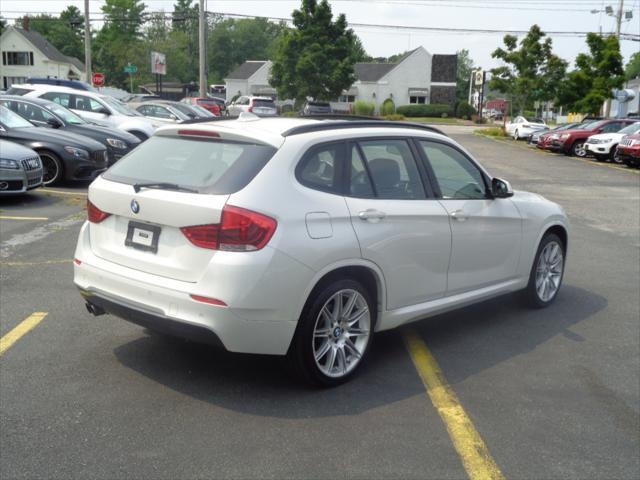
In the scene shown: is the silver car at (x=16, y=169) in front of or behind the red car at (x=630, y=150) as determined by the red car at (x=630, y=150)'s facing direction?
in front

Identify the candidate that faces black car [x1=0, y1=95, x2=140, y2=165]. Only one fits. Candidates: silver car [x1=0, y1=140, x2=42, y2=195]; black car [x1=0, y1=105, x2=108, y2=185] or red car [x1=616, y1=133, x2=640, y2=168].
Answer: the red car

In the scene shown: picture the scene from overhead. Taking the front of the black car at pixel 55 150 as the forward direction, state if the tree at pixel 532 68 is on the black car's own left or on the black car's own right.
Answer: on the black car's own left

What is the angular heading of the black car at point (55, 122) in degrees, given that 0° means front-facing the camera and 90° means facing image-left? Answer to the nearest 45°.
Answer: approximately 315°

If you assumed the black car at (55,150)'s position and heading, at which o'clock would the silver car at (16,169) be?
The silver car is roughly at 2 o'clock from the black car.

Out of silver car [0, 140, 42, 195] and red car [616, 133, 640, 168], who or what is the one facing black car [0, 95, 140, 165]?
the red car

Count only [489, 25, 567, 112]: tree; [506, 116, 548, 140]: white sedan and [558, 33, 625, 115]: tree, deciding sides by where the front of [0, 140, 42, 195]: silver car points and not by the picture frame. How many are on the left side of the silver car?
3

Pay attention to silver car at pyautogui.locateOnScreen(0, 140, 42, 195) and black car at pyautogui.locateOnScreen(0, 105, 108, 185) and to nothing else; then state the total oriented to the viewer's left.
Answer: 0

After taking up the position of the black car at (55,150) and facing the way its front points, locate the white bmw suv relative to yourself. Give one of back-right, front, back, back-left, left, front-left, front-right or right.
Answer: front-right

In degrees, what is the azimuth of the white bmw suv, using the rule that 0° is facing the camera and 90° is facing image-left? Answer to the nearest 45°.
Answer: approximately 225°

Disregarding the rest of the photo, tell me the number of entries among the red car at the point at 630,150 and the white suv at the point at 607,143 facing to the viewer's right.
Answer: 0

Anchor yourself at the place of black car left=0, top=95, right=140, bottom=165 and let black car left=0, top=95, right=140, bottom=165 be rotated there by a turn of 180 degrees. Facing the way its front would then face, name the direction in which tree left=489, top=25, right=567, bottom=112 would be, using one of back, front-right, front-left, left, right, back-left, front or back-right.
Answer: right

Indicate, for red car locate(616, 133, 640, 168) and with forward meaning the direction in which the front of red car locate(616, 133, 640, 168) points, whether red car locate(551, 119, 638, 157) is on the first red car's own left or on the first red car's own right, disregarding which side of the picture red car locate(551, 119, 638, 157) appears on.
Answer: on the first red car's own right

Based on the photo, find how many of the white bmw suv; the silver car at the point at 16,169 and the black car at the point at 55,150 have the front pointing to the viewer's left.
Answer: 0

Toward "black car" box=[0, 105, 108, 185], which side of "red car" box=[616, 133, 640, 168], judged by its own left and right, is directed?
front

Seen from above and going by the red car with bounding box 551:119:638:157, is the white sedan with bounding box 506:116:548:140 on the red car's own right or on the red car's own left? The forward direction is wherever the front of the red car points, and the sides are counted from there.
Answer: on the red car's own right

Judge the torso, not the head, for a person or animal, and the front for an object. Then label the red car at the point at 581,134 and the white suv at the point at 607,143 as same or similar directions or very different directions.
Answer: same or similar directions

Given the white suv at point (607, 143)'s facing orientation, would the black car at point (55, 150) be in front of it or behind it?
in front

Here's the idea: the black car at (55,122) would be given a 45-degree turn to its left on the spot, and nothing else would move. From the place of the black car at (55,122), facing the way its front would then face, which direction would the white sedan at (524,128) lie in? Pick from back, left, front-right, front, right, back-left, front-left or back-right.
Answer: front-left

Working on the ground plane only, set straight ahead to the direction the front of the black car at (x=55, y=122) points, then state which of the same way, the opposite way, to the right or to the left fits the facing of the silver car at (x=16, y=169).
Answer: the same way

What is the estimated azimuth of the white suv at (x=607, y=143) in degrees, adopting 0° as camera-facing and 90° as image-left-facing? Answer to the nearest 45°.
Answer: approximately 45°
